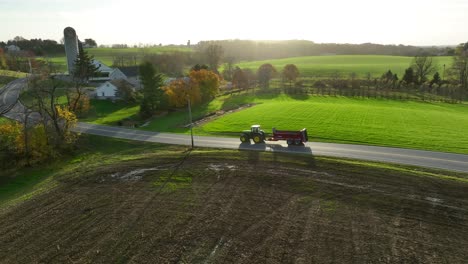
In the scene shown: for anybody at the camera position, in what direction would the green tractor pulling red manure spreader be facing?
facing to the left of the viewer

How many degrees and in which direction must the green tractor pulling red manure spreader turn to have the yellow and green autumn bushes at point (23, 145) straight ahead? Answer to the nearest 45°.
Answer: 0° — it already faces it

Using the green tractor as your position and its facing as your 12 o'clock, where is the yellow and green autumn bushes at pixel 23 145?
The yellow and green autumn bushes is roughly at 12 o'clock from the green tractor.
